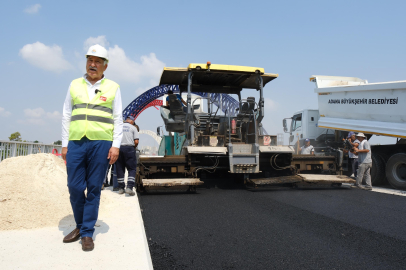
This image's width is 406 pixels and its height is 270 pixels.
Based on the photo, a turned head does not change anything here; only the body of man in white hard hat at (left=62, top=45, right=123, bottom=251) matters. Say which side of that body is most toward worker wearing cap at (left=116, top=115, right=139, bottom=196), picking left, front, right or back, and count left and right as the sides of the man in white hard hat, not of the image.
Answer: back

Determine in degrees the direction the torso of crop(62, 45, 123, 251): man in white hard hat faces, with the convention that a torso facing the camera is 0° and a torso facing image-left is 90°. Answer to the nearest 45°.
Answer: approximately 0°

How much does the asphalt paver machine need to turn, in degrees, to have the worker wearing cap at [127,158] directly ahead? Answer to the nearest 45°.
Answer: approximately 135° to its left

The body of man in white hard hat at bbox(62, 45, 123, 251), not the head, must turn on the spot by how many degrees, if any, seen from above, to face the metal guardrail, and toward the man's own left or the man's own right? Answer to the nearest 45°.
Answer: approximately 180°

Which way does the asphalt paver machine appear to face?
away from the camera

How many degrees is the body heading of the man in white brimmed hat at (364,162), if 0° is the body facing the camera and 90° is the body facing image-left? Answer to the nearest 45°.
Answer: approximately 90°

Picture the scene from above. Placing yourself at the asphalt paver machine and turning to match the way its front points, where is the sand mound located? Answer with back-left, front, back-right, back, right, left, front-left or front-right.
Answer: back-left

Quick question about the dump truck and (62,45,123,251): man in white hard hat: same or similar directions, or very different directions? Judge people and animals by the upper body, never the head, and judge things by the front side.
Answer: very different directions

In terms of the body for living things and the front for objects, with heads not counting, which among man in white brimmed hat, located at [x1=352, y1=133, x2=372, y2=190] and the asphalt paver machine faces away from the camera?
the asphalt paver machine
